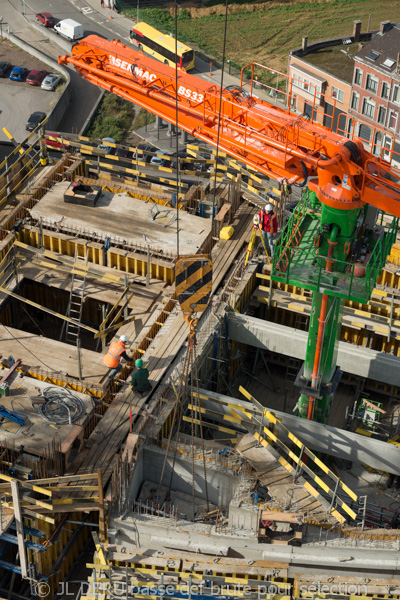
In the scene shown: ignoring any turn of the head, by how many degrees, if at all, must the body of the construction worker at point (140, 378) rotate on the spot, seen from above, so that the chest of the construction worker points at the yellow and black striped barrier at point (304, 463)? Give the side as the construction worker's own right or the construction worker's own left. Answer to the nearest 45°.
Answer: approximately 135° to the construction worker's own right

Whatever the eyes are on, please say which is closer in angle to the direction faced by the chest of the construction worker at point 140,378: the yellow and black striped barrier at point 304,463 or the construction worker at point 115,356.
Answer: the construction worker

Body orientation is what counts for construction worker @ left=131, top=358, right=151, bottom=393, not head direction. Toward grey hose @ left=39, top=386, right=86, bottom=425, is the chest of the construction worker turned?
no

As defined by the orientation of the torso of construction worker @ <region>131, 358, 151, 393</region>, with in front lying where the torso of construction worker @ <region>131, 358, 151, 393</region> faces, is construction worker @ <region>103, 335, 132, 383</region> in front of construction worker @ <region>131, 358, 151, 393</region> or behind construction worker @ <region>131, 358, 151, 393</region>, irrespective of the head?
in front

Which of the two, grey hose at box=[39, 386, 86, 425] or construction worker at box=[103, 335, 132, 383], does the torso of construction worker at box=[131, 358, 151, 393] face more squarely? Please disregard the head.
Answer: the construction worker

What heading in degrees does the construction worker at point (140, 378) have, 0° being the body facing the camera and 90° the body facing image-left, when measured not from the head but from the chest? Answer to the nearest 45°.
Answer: approximately 180°
